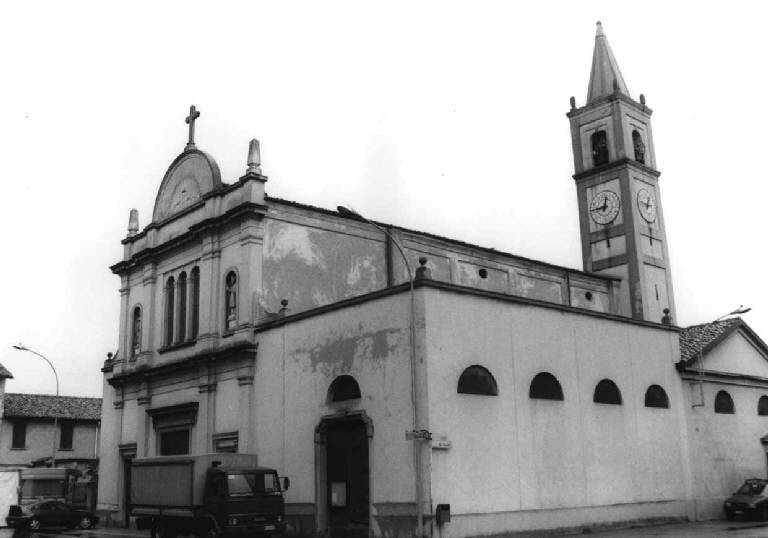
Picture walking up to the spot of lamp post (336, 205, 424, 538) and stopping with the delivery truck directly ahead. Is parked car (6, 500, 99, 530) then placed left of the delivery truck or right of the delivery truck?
right

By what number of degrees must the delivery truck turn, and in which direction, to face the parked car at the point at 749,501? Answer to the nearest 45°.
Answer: approximately 45° to its left

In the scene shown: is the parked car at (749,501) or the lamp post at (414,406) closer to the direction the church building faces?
the lamp post

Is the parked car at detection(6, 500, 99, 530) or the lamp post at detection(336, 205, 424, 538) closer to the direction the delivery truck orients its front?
the lamp post

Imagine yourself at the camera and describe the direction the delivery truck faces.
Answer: facing the viewer and to the right of the viewer

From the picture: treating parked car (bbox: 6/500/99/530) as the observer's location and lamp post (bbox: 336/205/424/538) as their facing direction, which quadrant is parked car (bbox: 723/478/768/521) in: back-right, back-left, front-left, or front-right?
front-left

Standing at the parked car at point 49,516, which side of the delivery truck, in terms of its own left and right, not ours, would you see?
back

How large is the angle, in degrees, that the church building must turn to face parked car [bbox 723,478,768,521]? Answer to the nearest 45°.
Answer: approximately 135° to its left

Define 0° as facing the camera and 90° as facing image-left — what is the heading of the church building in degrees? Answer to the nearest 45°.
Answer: approximately 45°

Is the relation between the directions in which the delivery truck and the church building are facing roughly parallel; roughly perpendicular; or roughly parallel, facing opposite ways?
roughly perpendicular
